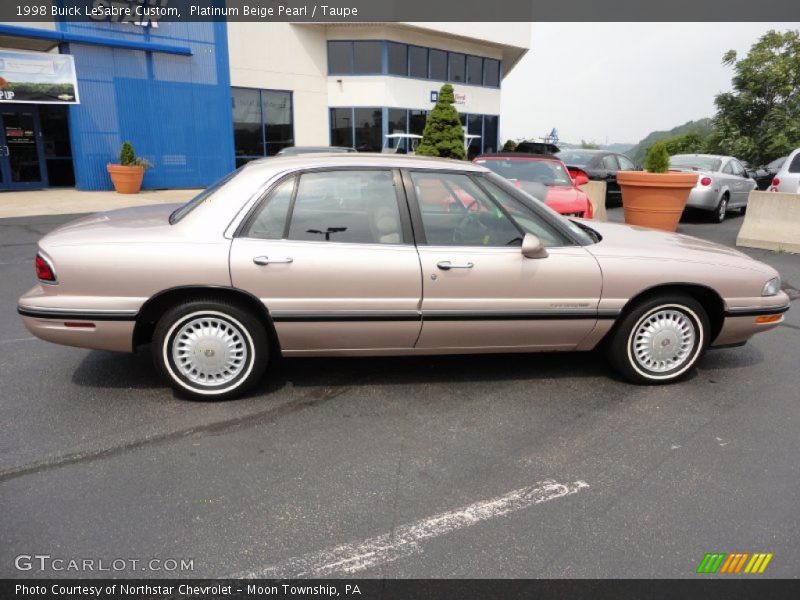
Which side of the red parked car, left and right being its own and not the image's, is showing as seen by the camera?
front

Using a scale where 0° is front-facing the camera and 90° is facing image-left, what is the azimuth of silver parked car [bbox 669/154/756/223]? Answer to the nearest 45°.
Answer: approximately 225°

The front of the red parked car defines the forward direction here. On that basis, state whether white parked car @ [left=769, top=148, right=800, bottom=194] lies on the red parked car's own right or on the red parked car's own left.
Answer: on the red parked car's own left

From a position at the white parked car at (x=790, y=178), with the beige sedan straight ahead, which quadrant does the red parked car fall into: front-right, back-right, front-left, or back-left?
front-right

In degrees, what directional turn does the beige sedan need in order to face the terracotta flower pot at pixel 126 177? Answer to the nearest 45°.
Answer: approximately 135° to its left

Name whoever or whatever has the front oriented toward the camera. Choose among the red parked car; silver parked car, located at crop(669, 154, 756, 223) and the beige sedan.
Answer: the red parked car

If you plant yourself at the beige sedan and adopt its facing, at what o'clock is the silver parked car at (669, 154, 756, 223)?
The silver parked car is roughly at 10 o'clock from the beige sedan.

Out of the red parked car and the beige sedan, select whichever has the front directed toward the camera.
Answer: the red parked car

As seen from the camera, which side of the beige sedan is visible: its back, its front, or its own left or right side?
right

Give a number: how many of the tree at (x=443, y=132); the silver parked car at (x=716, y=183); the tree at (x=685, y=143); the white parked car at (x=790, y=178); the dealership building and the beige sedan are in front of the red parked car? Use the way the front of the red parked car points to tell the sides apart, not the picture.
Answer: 1
